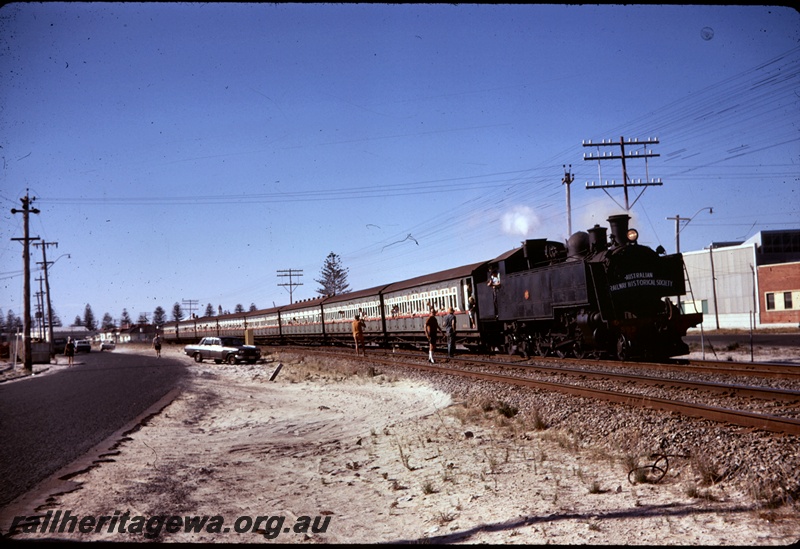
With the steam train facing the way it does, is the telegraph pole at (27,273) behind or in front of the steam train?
behind

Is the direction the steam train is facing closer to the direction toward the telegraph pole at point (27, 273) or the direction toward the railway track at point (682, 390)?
the railway track

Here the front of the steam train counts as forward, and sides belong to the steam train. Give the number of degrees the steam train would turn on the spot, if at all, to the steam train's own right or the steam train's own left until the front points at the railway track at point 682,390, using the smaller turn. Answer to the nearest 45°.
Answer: approximately 45° to the steam train's own right

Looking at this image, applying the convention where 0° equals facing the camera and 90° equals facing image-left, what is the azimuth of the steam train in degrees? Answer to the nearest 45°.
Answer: approximately 315°
